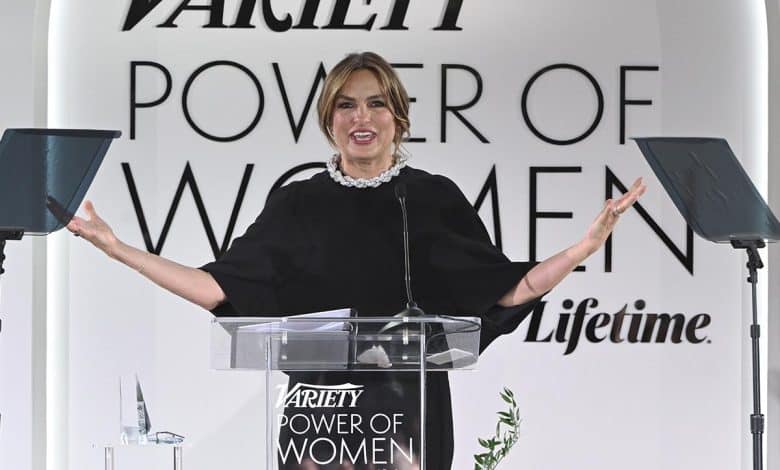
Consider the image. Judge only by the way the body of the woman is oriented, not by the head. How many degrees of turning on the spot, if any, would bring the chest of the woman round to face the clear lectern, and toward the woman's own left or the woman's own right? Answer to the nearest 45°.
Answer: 0° — they already face it
